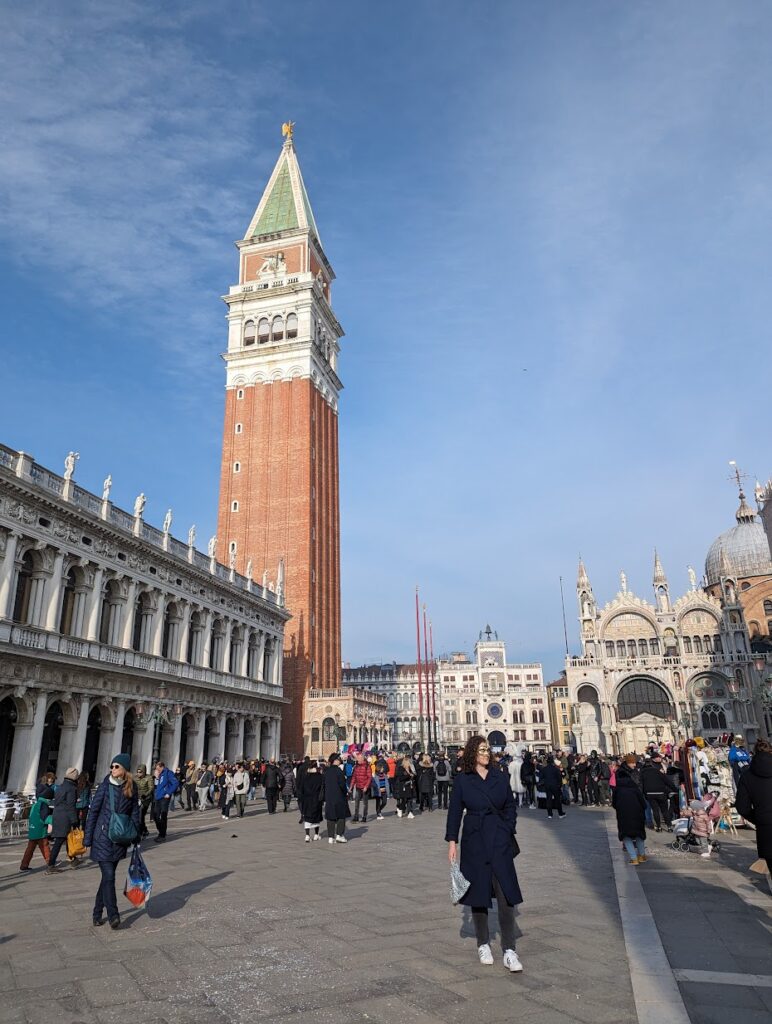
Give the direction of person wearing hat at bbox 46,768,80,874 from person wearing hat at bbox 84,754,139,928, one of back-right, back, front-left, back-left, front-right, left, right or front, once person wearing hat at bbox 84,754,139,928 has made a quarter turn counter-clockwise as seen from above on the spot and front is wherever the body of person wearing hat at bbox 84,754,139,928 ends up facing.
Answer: left

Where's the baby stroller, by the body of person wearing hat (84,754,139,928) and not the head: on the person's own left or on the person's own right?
on the person's own left

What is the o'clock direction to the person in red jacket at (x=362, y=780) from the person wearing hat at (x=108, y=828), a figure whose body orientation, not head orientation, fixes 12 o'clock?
The person in red jacket is roughly at 7 o'clock from the person wearing hat.

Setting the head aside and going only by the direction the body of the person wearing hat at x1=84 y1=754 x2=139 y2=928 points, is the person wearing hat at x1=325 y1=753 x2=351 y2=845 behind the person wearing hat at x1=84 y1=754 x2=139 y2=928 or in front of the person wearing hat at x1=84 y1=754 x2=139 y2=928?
behind

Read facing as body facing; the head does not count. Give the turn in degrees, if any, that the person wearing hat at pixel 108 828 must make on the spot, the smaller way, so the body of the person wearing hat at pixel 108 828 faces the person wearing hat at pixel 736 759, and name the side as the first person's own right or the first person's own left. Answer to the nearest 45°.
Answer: approximately 90° to the first person's own left

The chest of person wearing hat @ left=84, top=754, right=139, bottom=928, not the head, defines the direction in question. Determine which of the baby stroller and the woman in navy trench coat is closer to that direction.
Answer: the woman in navy trench coat

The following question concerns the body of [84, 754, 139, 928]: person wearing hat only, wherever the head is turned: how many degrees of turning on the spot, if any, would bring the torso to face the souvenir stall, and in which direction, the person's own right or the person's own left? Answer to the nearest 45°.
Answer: approximately 90° to the person's own left

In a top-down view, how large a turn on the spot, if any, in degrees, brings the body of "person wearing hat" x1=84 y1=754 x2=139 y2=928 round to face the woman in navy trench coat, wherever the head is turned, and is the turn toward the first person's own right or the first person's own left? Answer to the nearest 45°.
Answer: approximately 45° to the first person's own left

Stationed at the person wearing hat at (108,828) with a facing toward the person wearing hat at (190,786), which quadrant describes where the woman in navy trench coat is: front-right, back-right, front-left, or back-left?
back-right

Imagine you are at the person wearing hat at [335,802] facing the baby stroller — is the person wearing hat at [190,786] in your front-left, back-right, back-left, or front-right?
back-left

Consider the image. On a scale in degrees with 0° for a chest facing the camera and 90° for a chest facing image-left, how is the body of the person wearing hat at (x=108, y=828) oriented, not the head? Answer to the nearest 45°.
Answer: approximately 0°

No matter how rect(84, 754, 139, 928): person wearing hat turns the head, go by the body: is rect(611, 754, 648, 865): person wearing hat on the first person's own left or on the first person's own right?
on the first person's own left

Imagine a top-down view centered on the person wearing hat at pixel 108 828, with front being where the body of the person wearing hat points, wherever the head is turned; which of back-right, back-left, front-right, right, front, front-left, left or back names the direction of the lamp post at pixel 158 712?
back

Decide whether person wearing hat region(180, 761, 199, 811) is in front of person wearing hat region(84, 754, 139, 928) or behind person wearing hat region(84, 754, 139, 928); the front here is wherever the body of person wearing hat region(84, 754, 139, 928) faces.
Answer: behind
